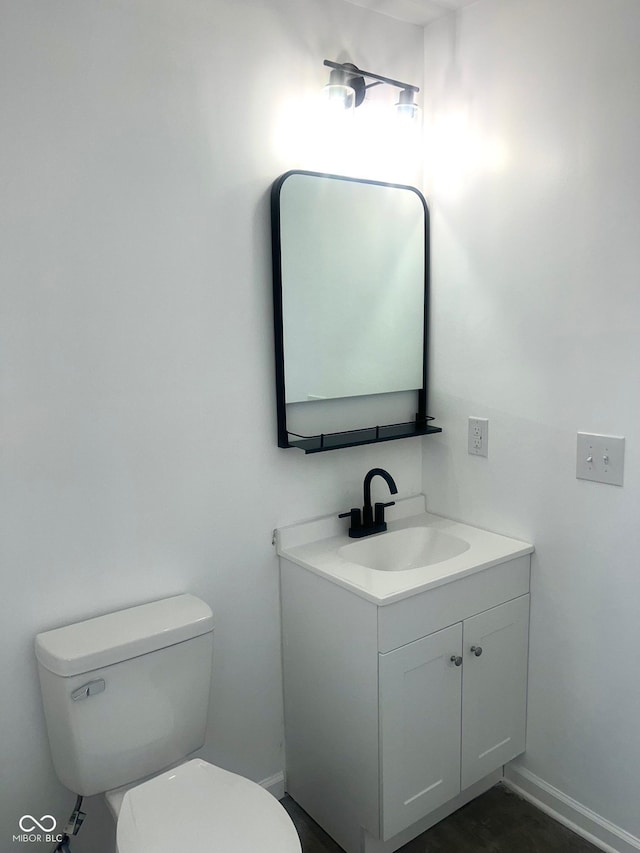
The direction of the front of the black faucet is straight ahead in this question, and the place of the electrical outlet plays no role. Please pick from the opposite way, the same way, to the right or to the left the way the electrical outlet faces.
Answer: to the right

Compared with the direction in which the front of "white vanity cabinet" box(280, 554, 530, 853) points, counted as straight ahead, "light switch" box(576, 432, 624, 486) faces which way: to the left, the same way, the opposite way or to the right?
to the right

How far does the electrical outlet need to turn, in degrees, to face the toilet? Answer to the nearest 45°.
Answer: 0° — it already faces it
